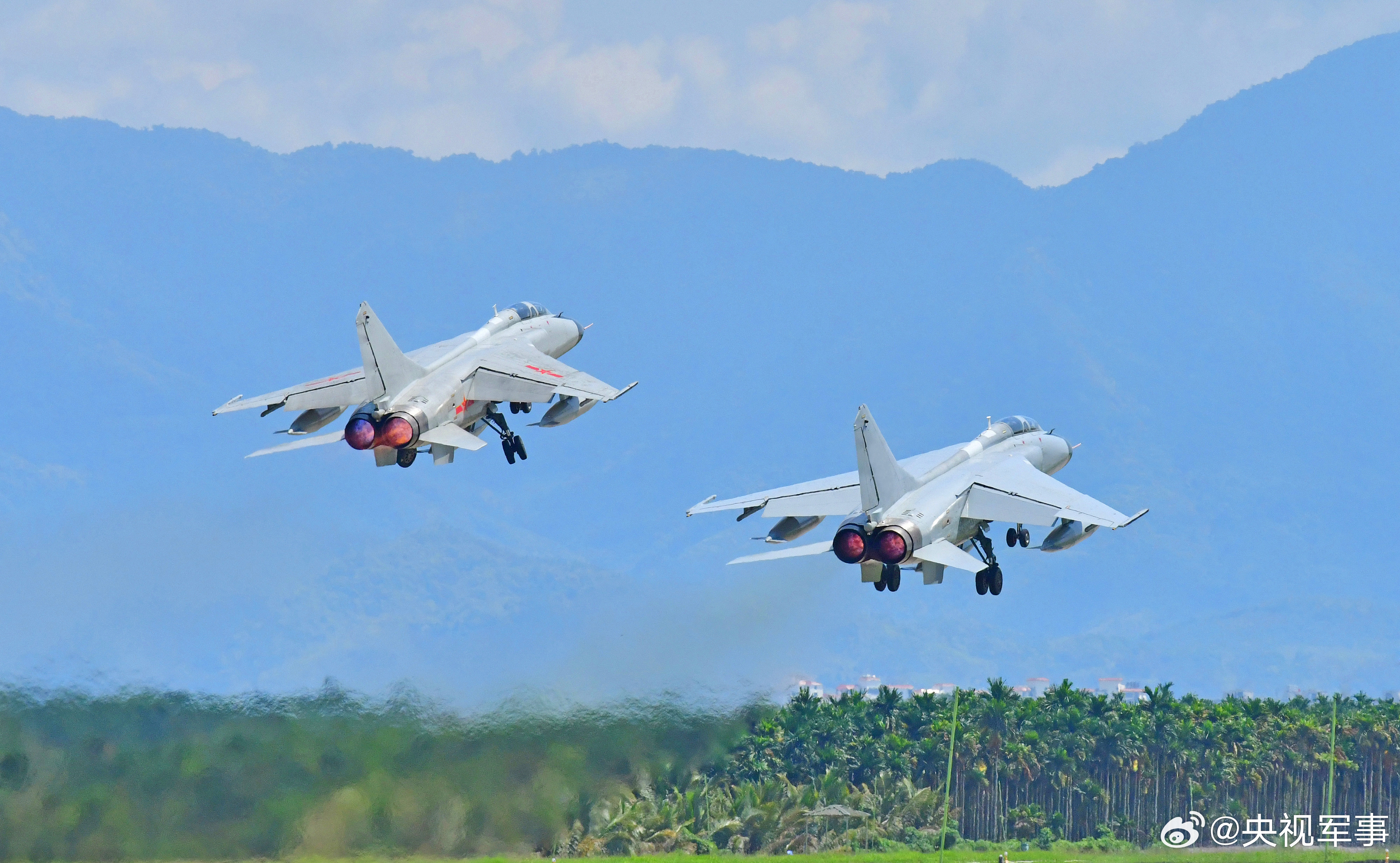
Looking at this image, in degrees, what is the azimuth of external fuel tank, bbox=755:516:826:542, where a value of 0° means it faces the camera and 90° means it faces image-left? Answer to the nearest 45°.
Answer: approximately 225°

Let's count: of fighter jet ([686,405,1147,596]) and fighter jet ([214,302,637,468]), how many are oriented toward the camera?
0

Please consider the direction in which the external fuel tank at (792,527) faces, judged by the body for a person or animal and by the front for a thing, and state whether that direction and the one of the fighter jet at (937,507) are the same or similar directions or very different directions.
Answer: same or similar directions

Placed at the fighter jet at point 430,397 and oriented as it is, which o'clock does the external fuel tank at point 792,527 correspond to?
The external fuel tank is roughly at 2 o'clock from the fighter jet.

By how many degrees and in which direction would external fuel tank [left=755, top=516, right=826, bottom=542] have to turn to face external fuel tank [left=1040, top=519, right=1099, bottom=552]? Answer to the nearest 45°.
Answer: approximately 45° to its right

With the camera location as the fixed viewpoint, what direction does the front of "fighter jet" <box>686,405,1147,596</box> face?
facing away from the viewer and to the right of the viewer

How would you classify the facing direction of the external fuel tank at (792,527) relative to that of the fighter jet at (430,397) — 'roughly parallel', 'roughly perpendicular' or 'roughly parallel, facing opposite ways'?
roughly parallel

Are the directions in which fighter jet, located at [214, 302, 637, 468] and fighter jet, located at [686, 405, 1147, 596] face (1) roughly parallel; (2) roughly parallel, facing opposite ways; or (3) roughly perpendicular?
roughly parallel

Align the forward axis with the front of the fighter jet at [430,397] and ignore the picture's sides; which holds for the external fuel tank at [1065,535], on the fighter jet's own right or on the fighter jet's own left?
on the fighter jet's own right

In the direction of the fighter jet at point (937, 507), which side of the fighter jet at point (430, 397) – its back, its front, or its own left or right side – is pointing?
right

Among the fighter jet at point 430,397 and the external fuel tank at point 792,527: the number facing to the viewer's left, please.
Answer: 0
